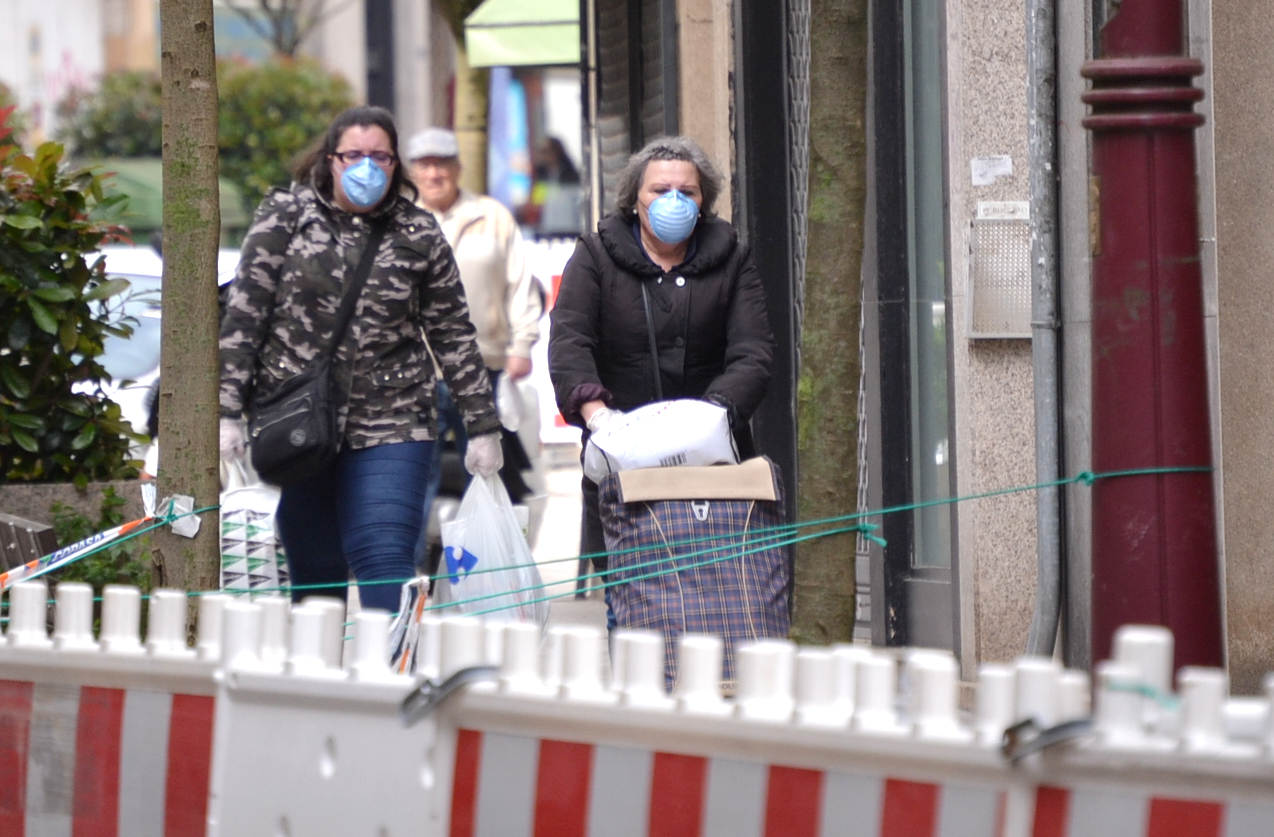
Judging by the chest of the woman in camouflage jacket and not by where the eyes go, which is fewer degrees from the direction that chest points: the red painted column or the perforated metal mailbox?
the red painted column

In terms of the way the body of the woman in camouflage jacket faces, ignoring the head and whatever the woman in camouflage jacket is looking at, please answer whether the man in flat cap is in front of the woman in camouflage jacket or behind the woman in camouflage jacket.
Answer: behind

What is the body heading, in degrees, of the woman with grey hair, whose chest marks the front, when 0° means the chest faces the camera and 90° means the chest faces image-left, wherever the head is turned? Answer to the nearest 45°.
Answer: approximately 0°

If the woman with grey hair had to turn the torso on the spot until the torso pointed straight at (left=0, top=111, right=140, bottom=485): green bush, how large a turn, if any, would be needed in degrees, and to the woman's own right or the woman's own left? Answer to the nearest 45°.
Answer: approximately 135° to the woman's own right

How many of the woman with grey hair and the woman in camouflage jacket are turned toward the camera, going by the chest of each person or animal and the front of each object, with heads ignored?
2

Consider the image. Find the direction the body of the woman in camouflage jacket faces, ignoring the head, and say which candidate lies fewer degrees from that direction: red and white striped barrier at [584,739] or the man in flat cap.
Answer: the red and white striped barrier

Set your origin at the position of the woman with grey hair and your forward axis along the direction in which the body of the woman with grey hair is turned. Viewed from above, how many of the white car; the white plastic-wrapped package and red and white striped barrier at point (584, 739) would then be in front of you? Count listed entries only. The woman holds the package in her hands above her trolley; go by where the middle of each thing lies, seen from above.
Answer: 2

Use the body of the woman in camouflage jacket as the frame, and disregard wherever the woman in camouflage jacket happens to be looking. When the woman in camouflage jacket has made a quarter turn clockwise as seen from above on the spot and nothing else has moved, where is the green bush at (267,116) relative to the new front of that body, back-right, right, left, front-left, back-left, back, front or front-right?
right

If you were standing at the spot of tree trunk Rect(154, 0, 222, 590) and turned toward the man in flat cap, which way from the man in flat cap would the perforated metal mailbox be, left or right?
right

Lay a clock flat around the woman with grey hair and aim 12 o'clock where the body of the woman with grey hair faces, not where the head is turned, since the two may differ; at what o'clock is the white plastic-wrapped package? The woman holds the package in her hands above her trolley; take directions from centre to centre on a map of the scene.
The white plastic-wrapped package is roughly at 12 o'clock from the woman with grey hair.

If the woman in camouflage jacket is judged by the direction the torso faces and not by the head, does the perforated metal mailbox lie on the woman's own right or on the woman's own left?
on the woman's own left

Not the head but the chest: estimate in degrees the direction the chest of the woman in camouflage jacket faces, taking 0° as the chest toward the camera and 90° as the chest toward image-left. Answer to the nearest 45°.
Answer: approximately 0°
